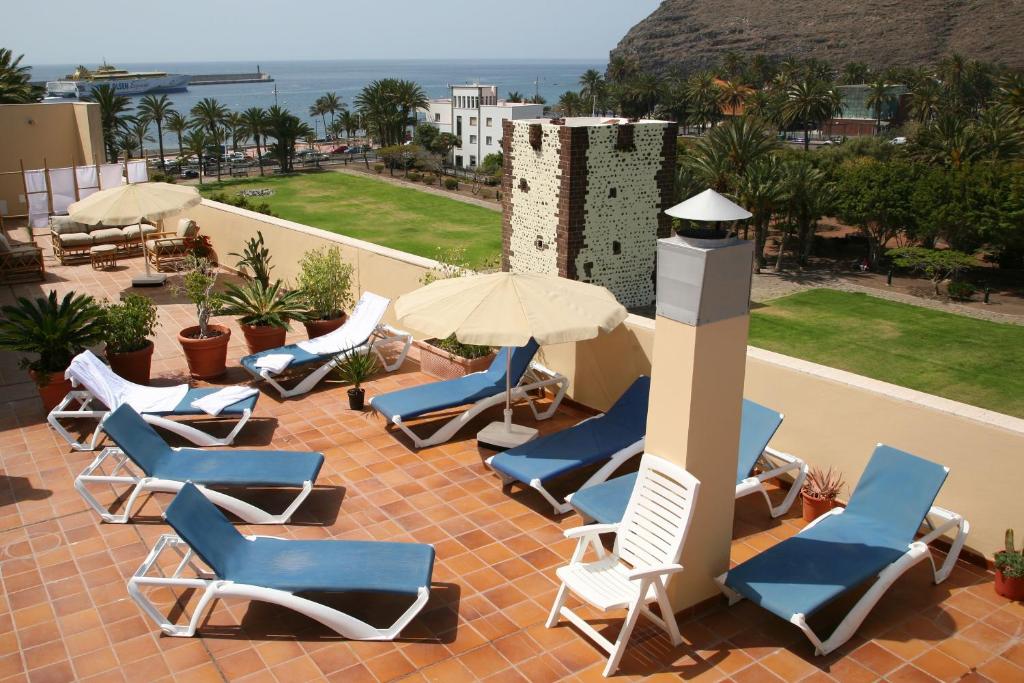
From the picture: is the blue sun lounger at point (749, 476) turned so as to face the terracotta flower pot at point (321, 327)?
no

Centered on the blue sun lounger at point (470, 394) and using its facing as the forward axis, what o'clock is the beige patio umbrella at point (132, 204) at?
The beige patio umbrella is roughly at 3 o'clock from the blue sun lounger.

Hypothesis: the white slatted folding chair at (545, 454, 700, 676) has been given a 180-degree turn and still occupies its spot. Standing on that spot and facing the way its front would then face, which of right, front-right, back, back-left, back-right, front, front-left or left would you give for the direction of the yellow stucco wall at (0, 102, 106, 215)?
left

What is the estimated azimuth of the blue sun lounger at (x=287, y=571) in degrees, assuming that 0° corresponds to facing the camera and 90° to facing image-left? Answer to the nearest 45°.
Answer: approximately 270°

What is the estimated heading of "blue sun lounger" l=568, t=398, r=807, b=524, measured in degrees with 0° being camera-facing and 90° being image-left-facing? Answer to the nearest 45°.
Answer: approximately 45°

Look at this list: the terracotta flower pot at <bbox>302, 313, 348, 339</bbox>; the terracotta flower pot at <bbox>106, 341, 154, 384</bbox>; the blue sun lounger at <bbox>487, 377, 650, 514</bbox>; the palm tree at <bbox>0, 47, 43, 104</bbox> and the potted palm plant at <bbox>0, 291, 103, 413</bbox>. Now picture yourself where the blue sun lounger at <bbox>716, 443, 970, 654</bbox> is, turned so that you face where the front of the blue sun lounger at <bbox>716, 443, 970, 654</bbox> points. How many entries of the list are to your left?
0

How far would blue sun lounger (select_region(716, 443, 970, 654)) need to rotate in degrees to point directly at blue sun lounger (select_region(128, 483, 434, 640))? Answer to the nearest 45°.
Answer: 0° — it already faces it

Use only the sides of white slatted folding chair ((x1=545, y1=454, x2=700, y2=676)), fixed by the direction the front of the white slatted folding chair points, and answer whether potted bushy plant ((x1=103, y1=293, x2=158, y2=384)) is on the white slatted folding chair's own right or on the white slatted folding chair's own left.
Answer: on the white slatted folding chair's own right

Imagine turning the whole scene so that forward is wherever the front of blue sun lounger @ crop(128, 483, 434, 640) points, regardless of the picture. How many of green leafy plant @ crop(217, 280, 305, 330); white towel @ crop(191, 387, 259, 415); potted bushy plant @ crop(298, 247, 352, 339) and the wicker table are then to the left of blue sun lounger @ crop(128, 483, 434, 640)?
4

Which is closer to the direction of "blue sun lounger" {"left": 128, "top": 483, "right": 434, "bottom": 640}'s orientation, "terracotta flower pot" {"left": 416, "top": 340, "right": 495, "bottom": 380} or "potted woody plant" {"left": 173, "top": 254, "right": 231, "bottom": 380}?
the terracotta flower pot

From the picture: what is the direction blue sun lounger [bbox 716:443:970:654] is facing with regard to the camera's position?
facing the viewer and to the left of the viewer

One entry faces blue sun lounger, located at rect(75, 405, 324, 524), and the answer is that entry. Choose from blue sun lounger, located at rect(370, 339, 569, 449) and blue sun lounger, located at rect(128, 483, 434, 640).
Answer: blue sun lounger, located at rect(370, 339, 569, 449)

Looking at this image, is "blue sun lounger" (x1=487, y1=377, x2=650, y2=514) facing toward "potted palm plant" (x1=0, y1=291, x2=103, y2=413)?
no

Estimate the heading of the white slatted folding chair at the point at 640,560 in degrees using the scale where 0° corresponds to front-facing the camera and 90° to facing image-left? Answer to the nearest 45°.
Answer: approximately 45°

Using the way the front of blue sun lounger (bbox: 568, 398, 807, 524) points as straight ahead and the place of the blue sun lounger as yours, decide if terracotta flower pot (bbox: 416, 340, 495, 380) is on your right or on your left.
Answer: on your right

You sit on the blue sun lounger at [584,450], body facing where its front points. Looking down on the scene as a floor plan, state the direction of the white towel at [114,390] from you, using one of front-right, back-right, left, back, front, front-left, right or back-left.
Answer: front-right

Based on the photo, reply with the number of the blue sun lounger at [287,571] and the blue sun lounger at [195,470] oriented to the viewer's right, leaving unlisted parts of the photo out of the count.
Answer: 2

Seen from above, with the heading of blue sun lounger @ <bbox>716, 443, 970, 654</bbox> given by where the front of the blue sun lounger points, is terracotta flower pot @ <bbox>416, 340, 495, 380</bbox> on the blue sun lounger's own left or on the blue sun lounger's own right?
on the blue sun lounger's own right

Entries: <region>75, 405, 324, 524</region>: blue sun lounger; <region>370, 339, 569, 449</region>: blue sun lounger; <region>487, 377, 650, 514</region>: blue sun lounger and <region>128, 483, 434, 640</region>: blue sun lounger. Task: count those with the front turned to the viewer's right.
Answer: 2

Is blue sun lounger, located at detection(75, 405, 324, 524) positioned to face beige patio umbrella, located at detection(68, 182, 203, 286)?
no

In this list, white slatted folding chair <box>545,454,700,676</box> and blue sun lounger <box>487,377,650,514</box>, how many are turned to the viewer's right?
0

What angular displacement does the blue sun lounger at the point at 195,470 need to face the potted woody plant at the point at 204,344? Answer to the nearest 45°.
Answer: approximately 90° to its left

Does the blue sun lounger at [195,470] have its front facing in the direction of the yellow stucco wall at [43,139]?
no
